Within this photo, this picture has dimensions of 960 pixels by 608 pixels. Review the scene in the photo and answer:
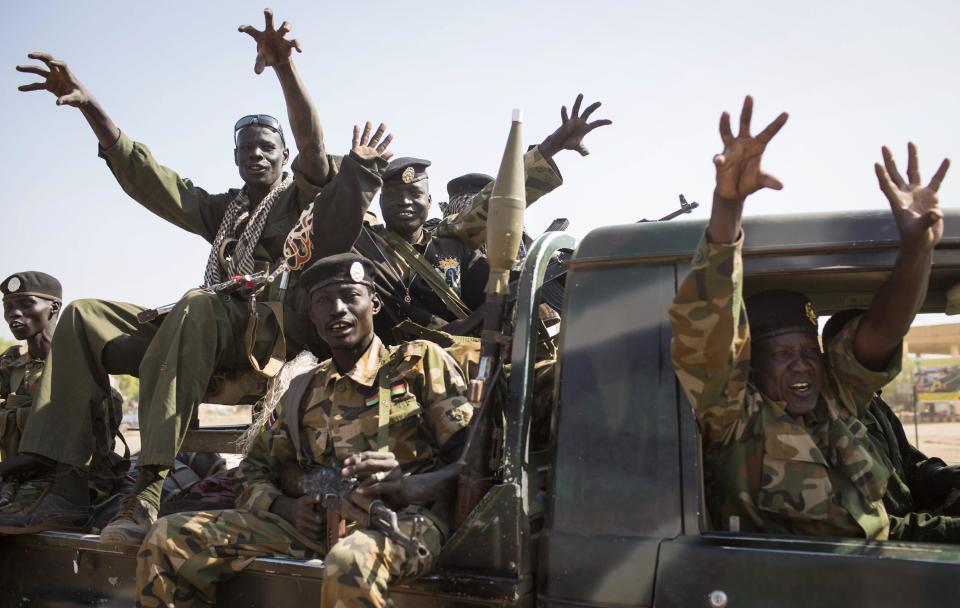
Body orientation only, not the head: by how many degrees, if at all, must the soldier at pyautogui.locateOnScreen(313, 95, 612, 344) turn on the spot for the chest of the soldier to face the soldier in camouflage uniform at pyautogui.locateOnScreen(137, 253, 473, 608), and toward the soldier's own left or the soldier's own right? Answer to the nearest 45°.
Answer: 0° — they already face them

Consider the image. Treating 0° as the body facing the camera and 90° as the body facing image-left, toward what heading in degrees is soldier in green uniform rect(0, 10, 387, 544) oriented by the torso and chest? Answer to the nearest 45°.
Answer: approximately 45°

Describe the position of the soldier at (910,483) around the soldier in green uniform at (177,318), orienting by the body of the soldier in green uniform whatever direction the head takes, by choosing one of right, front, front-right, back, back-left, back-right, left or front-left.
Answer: left

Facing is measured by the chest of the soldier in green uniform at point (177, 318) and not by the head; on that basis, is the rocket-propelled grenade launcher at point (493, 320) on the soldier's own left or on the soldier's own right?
on the soldier's own left

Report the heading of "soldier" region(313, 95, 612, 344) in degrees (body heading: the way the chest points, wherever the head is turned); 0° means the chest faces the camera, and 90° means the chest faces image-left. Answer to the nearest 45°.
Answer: approximately 0°

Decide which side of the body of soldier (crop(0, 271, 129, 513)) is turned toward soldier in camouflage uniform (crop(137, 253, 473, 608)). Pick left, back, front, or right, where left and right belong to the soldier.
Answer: left

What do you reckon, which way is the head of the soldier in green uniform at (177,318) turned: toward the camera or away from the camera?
toward the camera

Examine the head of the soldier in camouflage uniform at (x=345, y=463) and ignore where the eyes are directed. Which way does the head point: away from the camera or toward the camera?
toward the camera

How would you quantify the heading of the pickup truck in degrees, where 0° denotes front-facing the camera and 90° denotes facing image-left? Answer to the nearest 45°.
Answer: approximately 270°

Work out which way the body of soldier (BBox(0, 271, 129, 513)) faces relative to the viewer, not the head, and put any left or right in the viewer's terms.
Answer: facing the viewer and to the left of the viewer
